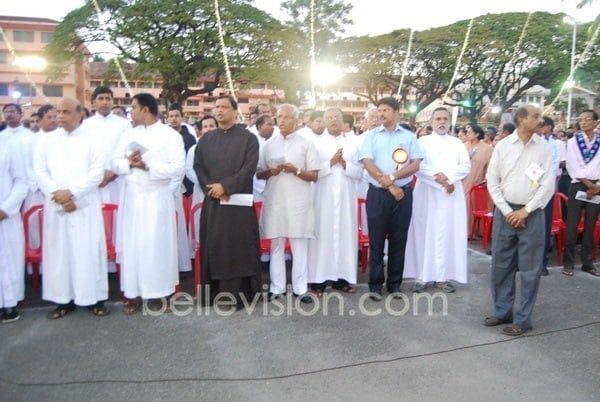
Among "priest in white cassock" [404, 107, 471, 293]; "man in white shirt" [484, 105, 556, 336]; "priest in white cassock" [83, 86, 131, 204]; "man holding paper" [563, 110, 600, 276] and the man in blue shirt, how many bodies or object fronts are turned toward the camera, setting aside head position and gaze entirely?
5

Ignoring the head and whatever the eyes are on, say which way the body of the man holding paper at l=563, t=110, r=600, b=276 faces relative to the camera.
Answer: toward the camera

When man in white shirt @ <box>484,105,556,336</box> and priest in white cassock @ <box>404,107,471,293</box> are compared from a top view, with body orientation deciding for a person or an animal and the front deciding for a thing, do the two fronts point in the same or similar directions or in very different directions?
same or similar directions

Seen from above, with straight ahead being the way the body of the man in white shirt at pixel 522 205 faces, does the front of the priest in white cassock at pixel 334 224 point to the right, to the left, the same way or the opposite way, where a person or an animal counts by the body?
the same way

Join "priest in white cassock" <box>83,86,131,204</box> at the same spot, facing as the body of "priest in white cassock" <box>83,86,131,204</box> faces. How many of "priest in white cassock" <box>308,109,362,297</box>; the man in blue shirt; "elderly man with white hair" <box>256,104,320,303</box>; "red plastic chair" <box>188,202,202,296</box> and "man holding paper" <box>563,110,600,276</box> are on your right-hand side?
0

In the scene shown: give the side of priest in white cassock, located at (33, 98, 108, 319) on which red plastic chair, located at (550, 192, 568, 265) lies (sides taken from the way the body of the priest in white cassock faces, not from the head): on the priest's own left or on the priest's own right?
on the priest's own left

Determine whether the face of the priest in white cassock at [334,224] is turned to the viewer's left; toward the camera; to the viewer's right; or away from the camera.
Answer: toward the camera

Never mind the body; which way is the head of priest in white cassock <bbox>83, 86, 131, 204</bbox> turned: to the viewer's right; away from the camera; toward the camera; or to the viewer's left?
toward the camera

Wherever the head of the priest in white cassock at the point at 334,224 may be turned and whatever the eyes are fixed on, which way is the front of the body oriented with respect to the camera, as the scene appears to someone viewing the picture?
toward the camera

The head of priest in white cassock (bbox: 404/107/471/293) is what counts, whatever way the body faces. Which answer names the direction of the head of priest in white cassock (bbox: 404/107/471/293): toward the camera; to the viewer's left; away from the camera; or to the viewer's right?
toward the camera

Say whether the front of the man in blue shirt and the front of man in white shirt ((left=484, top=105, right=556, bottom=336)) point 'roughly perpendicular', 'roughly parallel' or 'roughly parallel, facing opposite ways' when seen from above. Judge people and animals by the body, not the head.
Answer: roughly parallel

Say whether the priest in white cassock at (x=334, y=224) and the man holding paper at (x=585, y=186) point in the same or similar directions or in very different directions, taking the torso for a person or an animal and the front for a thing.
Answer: same or similar directions

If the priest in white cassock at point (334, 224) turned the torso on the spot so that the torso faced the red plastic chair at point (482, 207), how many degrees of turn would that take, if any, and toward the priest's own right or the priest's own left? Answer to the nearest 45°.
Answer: approximately 135° to the priest's own left

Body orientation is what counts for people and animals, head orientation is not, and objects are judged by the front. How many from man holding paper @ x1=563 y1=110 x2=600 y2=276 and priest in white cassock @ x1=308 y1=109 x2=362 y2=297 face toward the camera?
2

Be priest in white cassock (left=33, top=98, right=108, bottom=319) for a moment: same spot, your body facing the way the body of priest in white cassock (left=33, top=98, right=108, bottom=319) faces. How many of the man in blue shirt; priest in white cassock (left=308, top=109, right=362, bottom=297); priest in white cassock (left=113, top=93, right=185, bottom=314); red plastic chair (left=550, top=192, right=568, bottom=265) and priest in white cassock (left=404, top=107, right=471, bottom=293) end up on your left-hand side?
5

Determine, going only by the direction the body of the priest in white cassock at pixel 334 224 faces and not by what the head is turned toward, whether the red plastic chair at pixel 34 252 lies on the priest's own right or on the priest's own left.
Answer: on the priest's own right

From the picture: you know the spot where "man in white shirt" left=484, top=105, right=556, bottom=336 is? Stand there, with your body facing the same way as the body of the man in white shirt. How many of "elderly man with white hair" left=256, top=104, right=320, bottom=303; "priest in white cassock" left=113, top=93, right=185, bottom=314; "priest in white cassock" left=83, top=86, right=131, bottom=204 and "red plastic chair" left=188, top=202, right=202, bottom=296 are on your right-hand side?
4

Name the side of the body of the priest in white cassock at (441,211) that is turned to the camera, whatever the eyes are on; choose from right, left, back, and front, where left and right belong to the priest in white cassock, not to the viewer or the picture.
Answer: front
